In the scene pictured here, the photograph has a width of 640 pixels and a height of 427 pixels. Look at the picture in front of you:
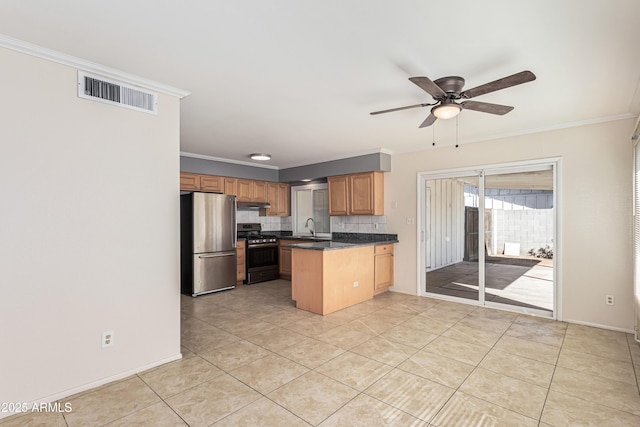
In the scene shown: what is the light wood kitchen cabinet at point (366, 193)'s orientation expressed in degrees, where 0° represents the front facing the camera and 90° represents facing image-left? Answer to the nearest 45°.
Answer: approximately 45°

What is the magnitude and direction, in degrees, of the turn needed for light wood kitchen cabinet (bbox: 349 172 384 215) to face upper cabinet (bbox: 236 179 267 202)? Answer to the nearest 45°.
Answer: approximately 45° to its right

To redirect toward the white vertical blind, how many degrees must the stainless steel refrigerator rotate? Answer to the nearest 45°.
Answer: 0° — it already faces it

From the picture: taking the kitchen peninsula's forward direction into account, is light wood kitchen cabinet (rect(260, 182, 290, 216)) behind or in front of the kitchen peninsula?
behind

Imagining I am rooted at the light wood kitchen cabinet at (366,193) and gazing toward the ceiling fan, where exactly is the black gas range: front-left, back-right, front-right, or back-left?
back-right

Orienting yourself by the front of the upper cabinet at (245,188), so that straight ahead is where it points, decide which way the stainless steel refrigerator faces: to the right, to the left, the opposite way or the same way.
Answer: the same way

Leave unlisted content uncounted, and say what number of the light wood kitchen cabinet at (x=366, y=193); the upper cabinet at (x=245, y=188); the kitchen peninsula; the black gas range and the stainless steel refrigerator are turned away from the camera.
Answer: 0

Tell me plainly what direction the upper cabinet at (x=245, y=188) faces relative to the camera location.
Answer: facing the viewer and to the right of the viewer

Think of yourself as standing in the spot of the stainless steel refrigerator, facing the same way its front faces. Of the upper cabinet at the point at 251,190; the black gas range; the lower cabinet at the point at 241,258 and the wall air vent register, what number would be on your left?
3
